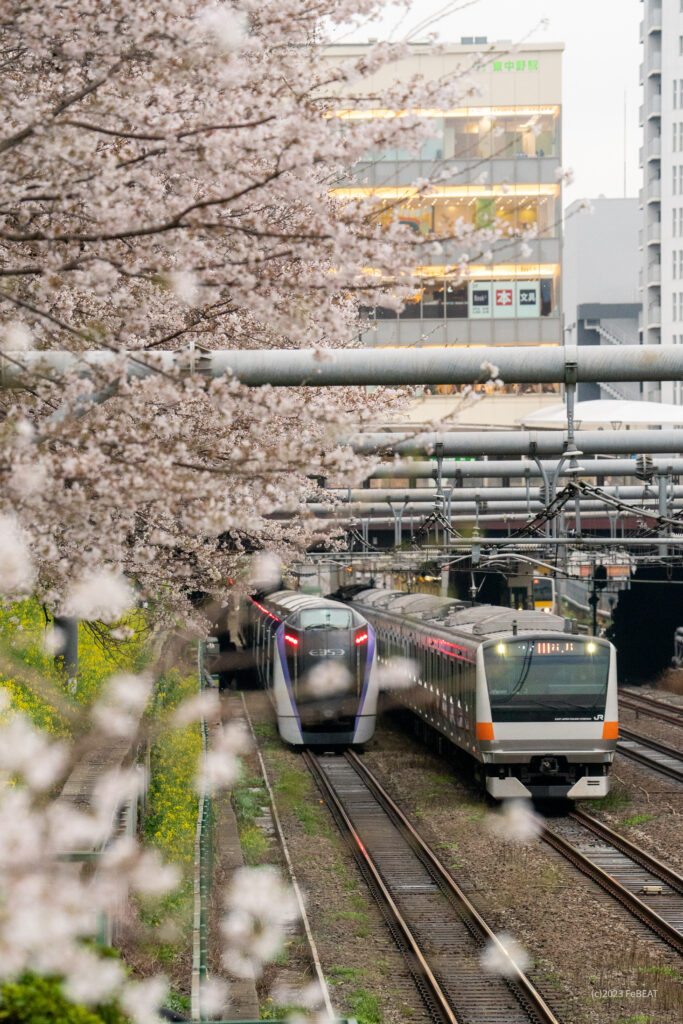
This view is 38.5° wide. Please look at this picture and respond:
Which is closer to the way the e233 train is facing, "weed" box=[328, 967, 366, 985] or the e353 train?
the weed

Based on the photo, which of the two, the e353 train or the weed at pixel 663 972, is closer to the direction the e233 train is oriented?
the weed

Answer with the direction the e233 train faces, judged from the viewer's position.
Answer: facing the viewer

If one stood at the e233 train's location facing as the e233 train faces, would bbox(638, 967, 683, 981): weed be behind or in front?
in front

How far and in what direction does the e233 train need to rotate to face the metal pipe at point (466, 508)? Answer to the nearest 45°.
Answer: approximately 180°

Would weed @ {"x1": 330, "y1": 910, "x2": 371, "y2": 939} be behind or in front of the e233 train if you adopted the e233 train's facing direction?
in front

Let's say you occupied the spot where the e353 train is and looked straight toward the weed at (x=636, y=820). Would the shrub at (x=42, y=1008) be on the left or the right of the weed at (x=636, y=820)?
right

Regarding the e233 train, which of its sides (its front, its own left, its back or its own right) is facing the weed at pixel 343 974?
front

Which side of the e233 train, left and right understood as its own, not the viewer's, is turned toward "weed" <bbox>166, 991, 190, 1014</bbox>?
front

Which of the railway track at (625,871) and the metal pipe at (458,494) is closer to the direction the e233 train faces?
the railway track

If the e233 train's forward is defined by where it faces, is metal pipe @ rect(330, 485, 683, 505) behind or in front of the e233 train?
behind
